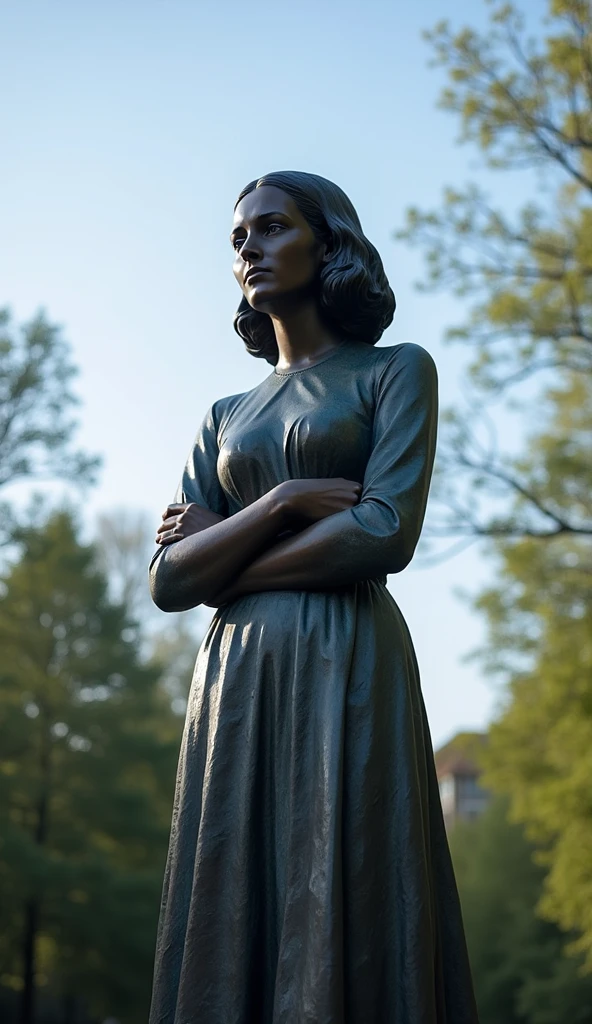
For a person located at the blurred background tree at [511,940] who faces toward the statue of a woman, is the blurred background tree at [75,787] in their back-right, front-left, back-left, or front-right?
front-right

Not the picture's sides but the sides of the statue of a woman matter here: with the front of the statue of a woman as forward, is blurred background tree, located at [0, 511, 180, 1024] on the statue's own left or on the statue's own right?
on the statue's own right

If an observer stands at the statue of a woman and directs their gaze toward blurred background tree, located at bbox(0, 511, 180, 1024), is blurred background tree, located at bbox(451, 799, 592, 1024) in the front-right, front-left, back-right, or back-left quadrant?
front-right

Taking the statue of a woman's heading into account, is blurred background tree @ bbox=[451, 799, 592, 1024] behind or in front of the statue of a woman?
behind
